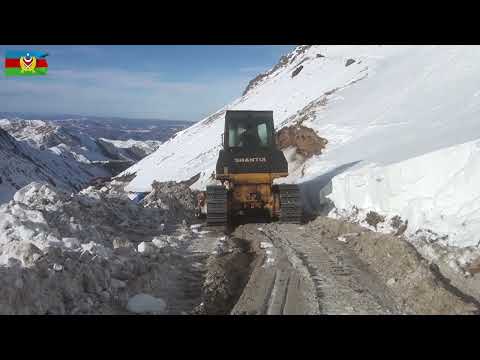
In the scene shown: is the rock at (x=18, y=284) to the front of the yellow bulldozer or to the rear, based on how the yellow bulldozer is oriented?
to the rear

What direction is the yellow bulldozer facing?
away from the camera

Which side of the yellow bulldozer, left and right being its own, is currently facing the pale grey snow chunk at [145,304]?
back

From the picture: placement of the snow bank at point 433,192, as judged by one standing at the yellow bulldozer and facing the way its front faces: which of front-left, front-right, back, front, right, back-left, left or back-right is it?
back-right

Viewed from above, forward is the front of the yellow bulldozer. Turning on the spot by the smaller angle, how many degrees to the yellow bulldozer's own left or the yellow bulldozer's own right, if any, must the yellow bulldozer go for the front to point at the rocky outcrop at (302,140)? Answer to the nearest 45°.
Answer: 0° — it already faces it

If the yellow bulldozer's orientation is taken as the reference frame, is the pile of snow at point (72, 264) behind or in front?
behind

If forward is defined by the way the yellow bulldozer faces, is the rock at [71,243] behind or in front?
behind

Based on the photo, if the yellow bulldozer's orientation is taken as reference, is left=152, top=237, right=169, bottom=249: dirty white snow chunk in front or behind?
behind
